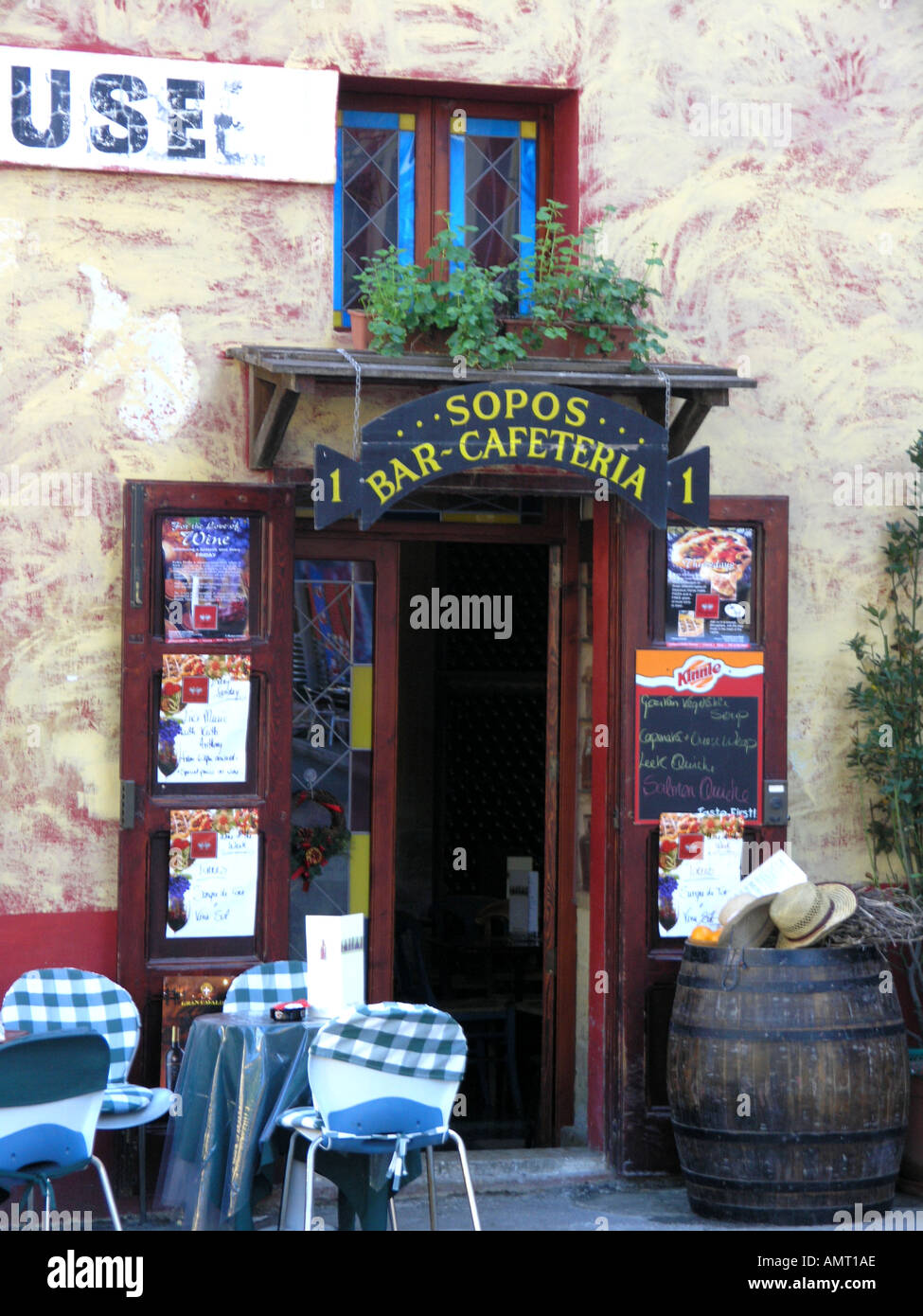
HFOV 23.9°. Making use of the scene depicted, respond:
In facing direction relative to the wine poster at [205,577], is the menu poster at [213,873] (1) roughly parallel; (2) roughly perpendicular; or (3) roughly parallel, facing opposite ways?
roughly parallel

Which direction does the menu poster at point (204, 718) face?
toward the camera

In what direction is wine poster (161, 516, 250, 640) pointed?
toward the camera

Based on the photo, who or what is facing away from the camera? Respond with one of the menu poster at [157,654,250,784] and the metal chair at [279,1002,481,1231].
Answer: the metal chair

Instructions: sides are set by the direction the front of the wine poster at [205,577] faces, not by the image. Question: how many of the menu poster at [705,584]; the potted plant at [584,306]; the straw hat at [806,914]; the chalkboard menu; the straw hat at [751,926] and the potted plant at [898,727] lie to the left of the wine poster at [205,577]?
6

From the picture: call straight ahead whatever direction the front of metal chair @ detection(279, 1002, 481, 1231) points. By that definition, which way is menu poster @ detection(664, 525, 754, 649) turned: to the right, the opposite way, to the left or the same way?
the opposite way

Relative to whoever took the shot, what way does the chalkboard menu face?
facing the viewer

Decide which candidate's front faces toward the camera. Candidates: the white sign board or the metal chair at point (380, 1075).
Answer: the white sign board

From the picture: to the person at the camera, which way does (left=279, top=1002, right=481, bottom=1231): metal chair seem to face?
facing away from the viewer

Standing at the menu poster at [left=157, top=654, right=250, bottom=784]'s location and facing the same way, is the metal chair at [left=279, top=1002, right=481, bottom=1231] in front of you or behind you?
in front

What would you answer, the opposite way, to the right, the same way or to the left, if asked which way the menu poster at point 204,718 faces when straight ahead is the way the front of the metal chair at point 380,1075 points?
the opposite way

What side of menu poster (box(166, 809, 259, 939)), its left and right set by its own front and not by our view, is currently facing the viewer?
front
